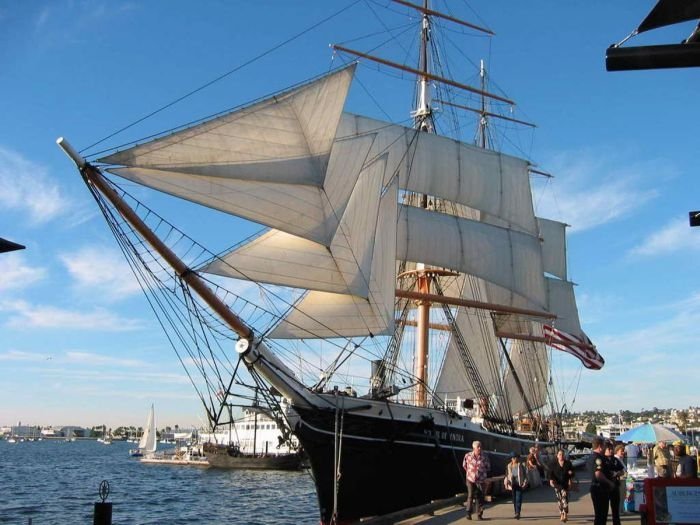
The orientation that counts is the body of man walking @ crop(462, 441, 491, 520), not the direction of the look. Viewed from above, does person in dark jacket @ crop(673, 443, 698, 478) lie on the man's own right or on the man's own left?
on the man's own left

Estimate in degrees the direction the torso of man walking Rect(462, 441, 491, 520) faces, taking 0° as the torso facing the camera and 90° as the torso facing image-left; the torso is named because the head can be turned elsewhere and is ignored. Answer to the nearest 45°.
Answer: approximately 0°

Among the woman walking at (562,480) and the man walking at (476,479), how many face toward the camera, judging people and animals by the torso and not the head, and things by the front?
2

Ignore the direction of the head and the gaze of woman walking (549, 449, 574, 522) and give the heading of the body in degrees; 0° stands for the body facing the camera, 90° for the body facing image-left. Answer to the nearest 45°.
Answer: approximately 0°

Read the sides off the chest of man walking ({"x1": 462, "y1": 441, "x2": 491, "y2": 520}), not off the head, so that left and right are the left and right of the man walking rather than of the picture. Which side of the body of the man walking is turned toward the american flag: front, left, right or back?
back

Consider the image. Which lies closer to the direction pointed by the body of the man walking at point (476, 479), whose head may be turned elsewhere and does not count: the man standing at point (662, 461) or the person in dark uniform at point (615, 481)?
the person in dark uniform

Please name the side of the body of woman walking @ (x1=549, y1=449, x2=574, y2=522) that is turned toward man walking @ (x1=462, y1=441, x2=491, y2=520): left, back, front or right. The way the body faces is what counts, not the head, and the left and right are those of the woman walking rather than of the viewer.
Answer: right

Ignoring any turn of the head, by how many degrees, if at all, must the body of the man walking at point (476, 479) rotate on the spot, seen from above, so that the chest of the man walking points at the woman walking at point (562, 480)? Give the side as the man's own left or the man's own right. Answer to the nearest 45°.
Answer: approximately 90° to the man's own left

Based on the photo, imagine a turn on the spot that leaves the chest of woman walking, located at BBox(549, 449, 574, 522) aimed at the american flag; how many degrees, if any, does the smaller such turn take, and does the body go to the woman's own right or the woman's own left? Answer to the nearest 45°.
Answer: approximately 180°
